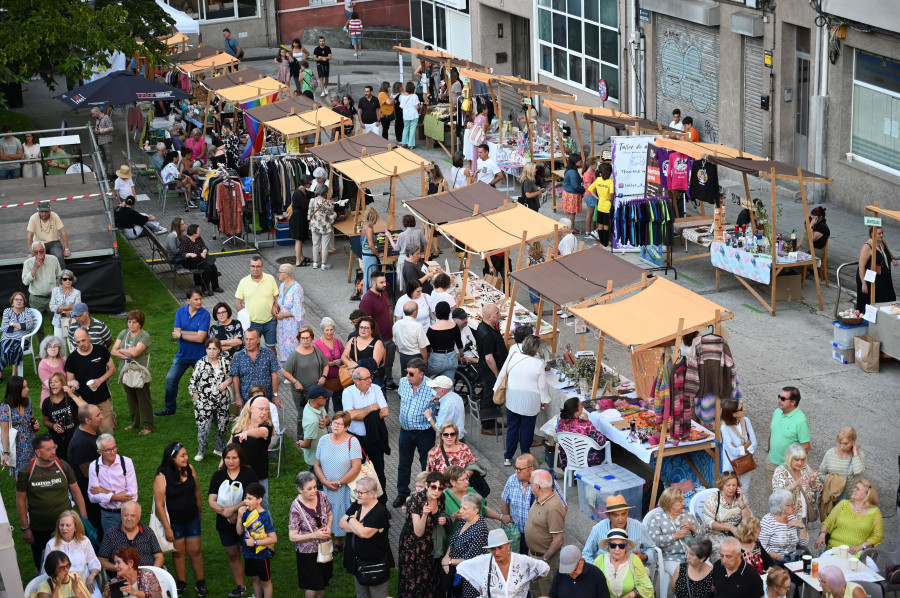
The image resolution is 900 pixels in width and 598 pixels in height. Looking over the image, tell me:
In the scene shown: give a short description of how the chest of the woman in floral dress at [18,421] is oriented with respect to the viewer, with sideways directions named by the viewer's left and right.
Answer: facing the viewer and to the right of the viewer

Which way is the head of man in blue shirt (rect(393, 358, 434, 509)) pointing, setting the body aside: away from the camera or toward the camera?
toward the camera

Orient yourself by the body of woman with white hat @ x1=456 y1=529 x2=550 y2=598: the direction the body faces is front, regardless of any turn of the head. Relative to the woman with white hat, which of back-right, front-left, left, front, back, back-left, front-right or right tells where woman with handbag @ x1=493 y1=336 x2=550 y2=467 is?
back

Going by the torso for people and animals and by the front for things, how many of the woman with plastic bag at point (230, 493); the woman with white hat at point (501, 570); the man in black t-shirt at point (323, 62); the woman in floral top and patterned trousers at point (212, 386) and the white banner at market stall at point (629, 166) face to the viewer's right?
0

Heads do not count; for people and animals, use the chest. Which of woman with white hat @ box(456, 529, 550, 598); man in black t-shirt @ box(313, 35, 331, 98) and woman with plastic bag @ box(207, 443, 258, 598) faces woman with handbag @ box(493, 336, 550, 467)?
the man in black t-shirt

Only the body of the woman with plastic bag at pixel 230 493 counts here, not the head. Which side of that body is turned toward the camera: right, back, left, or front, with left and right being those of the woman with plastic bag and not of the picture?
front

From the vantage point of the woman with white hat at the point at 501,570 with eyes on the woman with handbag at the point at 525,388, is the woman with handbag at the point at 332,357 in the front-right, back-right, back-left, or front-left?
front-left

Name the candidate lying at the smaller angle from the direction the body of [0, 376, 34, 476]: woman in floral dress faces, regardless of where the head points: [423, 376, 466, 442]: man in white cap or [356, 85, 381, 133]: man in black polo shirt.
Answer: the man in white cap

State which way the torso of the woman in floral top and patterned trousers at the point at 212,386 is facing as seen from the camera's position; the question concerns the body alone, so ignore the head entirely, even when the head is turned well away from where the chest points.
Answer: toward the camera

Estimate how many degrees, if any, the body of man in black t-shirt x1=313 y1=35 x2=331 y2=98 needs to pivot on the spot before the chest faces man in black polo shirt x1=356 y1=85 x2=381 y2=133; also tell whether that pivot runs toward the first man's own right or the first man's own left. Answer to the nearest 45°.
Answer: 0° — they already face them
